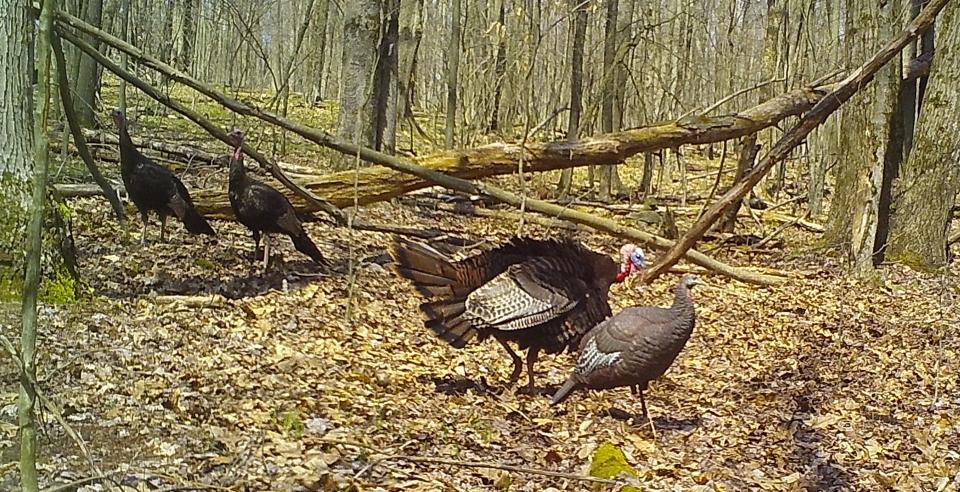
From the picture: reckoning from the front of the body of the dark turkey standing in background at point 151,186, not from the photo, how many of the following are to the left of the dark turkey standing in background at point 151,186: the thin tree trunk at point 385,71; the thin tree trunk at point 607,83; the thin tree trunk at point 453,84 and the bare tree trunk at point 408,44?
0

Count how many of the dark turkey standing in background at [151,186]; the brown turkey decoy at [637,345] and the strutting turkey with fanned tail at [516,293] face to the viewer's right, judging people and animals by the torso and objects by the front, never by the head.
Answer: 2

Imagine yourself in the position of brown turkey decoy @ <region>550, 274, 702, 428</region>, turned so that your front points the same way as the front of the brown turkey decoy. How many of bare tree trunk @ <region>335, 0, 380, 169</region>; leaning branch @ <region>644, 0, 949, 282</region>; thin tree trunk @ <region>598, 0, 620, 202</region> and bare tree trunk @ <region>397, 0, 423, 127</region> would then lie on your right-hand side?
0

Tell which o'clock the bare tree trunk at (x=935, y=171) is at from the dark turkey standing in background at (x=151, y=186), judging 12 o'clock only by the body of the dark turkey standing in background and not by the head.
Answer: The bare tree trunk is roughly at 6 o'clock from the dark turkey standing in background.

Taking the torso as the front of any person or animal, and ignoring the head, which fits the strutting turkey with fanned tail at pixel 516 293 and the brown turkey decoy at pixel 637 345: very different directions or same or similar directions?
same or similar directions

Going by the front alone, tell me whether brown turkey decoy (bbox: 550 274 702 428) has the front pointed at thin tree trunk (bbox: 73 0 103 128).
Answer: no

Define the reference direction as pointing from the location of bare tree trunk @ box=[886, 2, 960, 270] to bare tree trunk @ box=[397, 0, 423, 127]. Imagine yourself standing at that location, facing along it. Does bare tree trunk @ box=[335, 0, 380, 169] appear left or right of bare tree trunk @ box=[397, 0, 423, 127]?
left

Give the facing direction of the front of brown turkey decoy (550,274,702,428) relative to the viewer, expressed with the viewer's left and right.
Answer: facing to the right of the viewer

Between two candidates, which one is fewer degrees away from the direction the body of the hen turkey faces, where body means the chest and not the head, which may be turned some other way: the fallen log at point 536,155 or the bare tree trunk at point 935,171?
the bare tree trunk

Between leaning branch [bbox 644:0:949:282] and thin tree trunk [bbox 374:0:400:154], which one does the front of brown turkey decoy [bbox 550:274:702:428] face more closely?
the leaning branch

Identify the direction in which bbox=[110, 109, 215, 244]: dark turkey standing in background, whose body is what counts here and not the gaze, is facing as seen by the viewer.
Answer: to the viewer's left

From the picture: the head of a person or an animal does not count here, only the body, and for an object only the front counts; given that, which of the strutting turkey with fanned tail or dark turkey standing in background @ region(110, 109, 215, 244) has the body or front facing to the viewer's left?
the dark turkey standing in background

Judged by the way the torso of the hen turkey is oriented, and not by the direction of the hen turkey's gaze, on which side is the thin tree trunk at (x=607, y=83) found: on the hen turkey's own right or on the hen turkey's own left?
on the hen turkey's own left

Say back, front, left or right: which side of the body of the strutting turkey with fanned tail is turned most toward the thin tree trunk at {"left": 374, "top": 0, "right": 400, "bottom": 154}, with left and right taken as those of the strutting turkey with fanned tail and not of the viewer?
left

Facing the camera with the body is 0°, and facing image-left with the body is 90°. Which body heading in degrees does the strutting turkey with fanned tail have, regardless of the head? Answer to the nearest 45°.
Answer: approximately 270°
